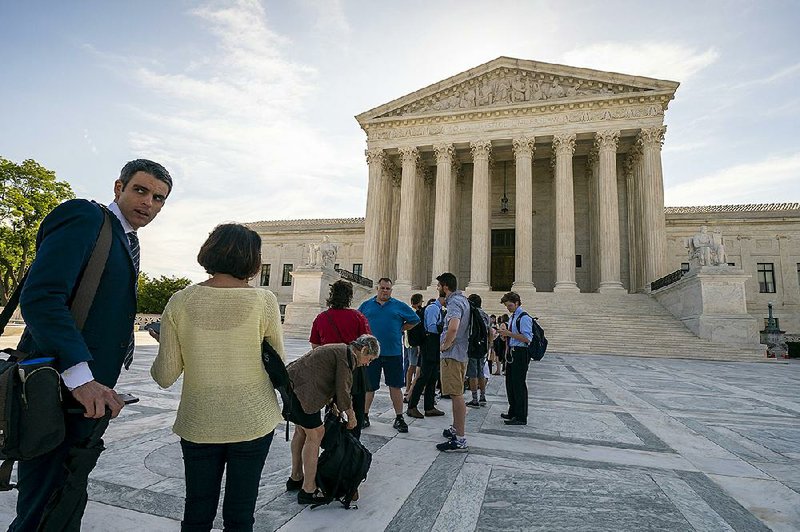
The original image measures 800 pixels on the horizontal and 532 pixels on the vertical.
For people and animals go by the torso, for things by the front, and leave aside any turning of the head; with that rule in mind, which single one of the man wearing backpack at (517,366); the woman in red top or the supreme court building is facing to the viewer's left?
the man wearing backpack

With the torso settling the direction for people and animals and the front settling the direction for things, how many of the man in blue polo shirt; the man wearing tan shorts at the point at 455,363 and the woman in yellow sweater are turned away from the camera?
1

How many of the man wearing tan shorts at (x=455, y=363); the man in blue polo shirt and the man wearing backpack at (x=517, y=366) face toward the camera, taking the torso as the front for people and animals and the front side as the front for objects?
1

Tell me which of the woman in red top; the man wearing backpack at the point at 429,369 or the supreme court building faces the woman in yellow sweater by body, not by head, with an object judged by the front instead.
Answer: the supreme court building

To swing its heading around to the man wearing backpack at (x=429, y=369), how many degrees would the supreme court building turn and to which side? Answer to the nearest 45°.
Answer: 0° — it already faces them

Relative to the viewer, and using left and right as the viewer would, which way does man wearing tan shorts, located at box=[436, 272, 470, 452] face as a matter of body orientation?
facing to the left of the viewer

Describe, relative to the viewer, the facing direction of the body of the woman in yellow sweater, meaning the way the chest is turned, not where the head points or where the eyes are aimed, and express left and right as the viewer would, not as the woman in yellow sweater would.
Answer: facing away from the viewer

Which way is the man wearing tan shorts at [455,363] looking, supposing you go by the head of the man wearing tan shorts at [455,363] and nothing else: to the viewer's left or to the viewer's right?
to the viewer's left

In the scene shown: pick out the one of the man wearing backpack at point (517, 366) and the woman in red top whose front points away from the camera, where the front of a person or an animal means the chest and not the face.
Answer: the woman in red top

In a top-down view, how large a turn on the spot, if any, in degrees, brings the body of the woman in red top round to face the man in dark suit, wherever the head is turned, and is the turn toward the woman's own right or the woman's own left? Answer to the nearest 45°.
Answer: approximately 135° to the woman's own left

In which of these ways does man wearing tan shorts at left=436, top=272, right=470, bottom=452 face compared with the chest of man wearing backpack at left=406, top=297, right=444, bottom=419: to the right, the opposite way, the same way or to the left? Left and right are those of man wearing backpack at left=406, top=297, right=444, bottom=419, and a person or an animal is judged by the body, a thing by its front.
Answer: the opposite way

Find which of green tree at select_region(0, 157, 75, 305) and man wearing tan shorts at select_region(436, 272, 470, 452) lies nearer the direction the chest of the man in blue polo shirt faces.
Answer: the man wearing tan shorts

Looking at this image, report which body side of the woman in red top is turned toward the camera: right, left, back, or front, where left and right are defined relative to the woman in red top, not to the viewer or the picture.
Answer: back

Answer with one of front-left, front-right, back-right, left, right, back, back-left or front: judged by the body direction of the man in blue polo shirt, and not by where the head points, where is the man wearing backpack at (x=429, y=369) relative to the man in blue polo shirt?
back-left

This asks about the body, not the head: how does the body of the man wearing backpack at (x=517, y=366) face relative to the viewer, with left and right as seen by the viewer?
facing to the left of the viewer
